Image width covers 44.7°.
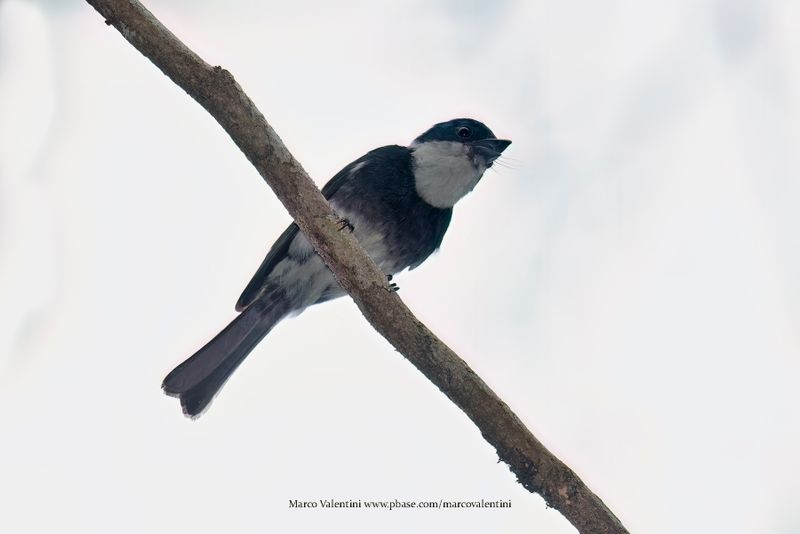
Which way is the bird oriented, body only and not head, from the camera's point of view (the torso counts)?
to the viewer's right
